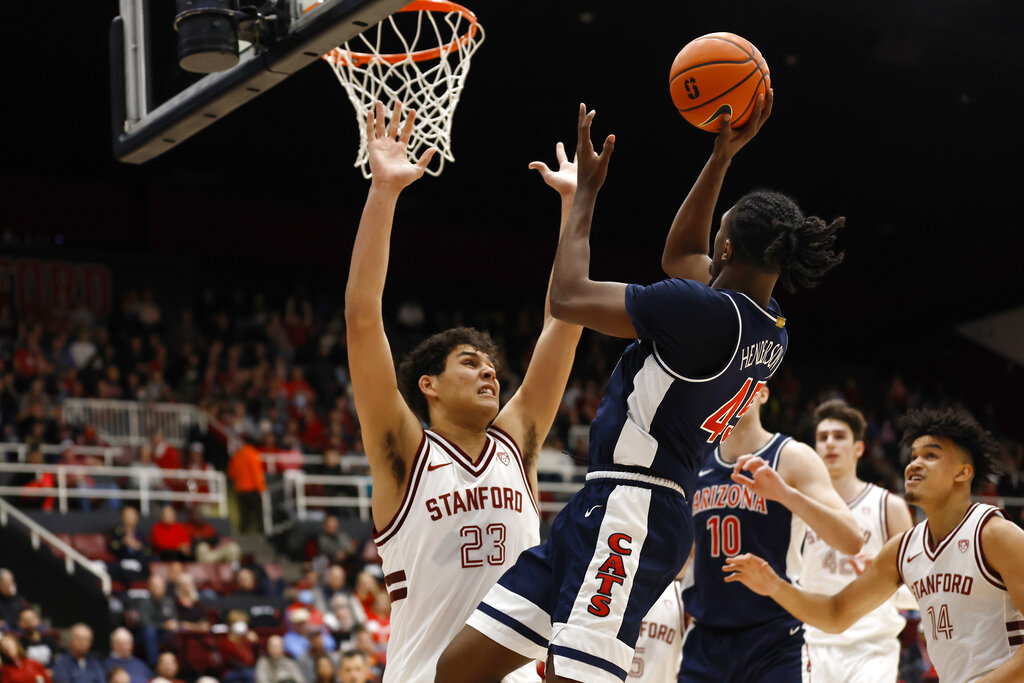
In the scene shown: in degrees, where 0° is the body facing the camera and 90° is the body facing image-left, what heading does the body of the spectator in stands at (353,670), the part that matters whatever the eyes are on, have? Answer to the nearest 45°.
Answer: approximately 0°

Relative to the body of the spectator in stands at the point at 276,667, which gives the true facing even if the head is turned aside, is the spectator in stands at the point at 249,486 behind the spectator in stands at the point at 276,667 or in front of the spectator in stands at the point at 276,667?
behind

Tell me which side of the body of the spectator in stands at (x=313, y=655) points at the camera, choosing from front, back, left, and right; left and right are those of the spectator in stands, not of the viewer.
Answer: front

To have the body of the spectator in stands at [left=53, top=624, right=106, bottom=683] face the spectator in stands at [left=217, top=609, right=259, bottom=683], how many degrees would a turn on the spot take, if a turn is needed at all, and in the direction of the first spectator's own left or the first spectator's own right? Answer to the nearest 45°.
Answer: approximately 135° to the first spectator's own left

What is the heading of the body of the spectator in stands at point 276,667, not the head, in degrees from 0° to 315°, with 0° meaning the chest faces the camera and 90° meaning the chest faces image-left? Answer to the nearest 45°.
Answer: approximately 0°

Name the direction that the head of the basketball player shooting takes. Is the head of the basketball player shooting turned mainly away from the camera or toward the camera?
away from the camera

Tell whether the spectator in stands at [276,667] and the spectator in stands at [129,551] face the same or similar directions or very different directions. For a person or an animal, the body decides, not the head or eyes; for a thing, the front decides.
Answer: same or similar directions

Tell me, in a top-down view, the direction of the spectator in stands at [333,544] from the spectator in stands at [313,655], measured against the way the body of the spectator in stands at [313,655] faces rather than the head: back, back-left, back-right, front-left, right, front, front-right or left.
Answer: back

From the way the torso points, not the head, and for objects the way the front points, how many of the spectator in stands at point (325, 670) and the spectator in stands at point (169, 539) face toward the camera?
2

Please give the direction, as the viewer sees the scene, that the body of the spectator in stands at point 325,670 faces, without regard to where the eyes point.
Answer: toward the camera

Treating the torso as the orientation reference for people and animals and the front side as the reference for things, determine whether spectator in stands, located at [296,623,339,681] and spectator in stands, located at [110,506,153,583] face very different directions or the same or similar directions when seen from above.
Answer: same or similar directions

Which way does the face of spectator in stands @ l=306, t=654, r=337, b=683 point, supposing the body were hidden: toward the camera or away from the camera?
toward the camera

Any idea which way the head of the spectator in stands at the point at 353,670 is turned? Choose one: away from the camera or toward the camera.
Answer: toward the camera

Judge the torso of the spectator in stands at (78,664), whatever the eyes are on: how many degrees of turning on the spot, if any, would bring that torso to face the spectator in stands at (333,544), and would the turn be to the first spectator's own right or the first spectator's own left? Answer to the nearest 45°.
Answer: approximately 135° to the first spectator's own left

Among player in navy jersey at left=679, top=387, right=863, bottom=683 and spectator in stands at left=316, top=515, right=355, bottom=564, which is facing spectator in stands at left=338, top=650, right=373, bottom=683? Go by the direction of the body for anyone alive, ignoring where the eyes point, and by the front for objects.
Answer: spectator in stands at left=316, top=515, right=355, bottom=564

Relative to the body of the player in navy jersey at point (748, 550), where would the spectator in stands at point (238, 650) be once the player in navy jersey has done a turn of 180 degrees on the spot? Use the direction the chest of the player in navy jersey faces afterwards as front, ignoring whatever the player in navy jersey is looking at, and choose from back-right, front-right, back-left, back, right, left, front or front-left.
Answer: left

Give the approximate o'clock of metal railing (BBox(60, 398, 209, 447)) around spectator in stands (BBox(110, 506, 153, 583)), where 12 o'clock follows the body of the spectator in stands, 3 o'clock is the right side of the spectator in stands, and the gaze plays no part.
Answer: The metal railing is roughly at 6 o'clock from the spectator in stands.
